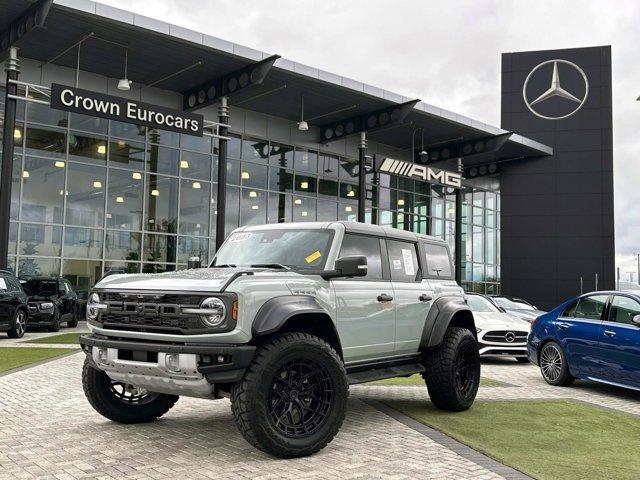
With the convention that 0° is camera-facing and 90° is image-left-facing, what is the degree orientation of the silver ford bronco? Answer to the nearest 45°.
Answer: approximately 45°

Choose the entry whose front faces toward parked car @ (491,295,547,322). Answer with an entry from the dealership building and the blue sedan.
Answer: the dealership building

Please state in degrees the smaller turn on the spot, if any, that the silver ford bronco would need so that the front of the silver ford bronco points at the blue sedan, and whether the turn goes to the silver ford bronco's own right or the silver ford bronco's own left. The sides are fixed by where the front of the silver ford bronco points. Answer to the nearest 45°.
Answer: approximately 180°

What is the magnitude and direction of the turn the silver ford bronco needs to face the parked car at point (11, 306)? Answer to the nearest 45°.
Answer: approximately 90° to its right

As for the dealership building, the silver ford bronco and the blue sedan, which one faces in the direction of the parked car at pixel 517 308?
the dealership building

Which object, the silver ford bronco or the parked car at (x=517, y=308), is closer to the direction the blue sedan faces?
the silver ford bronco

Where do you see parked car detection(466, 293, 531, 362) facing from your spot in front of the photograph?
facing the viewer and to the right of the viewer

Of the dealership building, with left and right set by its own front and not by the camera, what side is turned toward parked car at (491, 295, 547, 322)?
front

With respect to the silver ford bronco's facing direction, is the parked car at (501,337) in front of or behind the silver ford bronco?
behind
